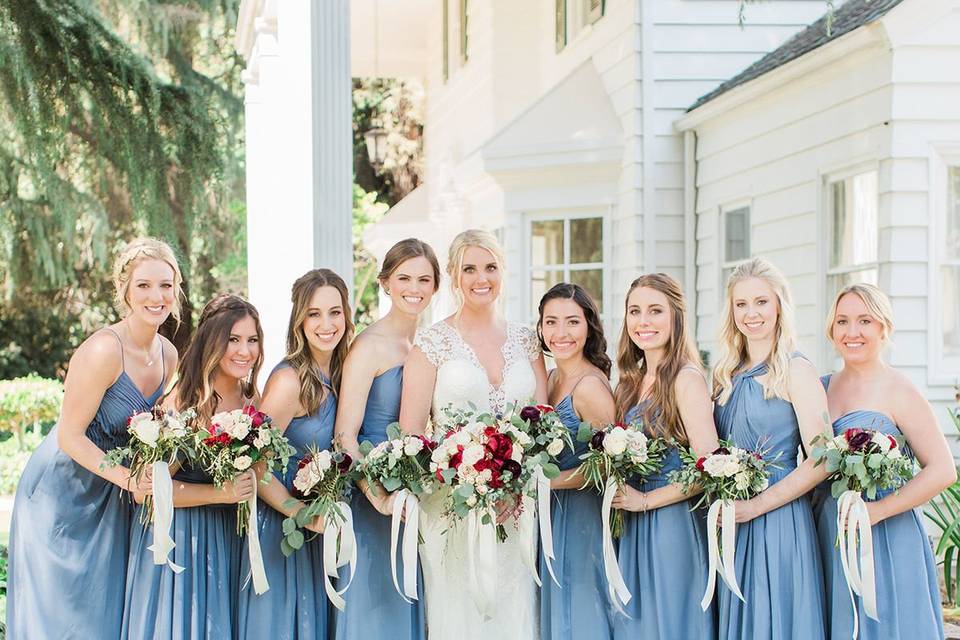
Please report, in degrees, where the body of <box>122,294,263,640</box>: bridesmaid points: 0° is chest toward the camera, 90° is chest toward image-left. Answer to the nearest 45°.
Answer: approximately 315°

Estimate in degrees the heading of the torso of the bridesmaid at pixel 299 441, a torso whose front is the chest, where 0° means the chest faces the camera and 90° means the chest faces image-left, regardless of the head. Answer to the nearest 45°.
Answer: approximately 315°

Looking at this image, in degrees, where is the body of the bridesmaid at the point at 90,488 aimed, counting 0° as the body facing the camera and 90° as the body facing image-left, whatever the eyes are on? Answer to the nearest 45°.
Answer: approximately 315°

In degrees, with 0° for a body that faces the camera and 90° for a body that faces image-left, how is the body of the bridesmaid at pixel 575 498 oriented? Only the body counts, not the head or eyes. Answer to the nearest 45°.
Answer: approximately 45°

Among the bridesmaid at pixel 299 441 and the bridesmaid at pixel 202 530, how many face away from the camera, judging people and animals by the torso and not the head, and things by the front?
0

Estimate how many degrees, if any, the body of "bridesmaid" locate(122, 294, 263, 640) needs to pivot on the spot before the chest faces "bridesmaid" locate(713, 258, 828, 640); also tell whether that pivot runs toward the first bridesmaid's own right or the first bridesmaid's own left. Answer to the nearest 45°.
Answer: approximately 45° to the first bridesmaid's own left

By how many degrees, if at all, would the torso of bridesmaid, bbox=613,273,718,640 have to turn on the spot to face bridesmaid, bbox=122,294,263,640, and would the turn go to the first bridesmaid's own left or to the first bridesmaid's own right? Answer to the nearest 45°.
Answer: approximately 45° to the first bridesmaid's own right

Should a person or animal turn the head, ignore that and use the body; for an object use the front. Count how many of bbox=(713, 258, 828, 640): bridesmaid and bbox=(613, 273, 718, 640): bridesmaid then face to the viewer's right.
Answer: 0
